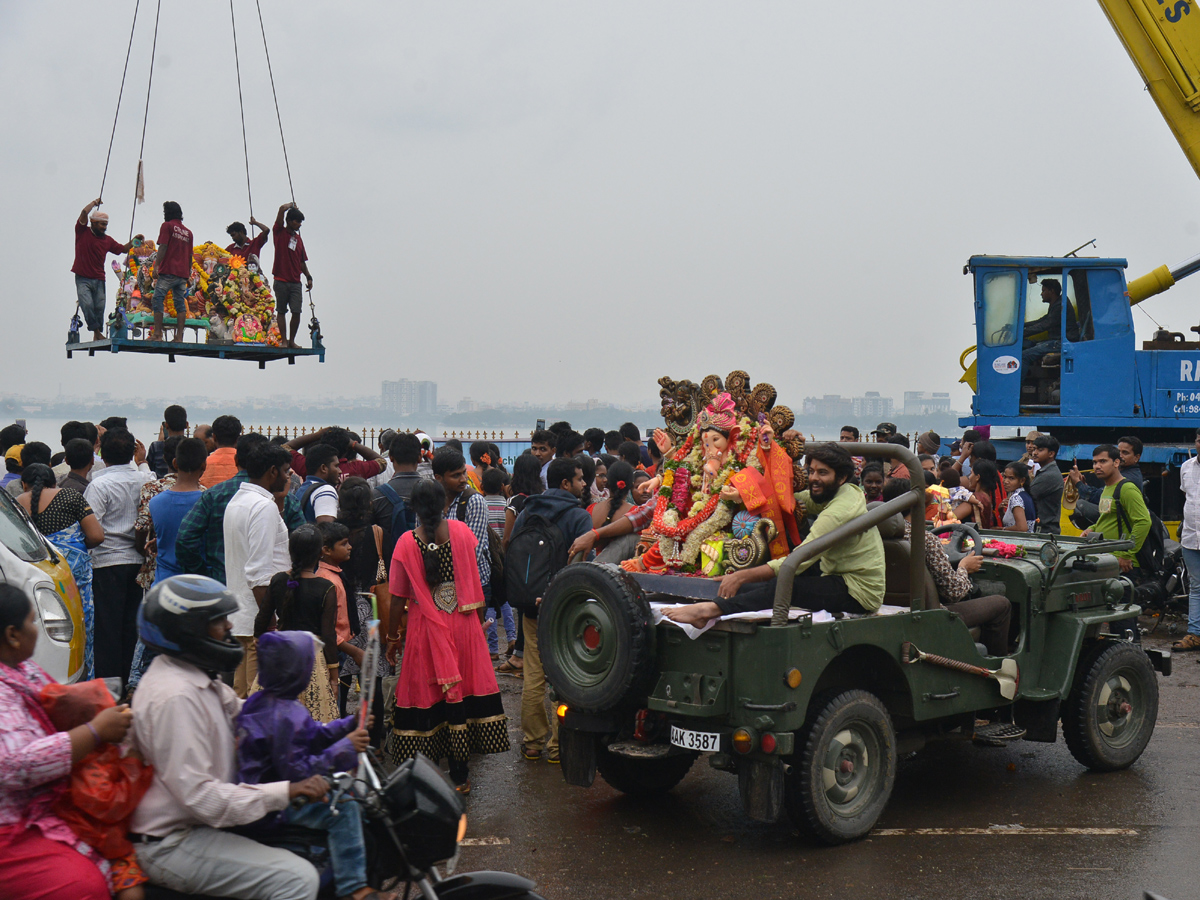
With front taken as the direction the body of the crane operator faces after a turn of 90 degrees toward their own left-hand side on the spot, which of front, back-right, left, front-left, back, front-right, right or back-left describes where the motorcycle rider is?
front

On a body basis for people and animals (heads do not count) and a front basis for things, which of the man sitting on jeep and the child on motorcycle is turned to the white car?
the man sitting on jeep

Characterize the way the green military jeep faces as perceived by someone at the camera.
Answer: facing away from the viewer and to the right of the viewer

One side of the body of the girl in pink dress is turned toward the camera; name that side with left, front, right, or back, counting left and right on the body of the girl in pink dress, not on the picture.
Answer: back

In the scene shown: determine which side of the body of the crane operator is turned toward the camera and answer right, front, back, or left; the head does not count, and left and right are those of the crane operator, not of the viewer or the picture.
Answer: left

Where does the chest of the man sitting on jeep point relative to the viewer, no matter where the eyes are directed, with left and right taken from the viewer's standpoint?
facing to the left of the viewer

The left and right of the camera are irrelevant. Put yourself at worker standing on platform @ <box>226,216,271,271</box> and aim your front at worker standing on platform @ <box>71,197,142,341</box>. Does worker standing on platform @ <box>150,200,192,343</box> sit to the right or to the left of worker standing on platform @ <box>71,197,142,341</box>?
left

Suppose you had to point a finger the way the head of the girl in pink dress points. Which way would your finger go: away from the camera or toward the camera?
away from the camera
